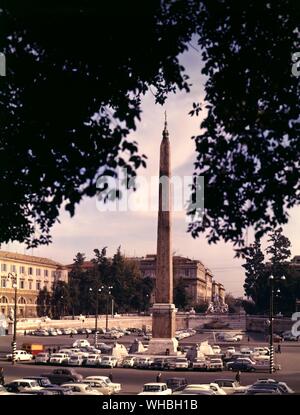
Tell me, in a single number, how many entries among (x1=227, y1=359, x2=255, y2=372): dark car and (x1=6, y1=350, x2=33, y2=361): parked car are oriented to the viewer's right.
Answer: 1

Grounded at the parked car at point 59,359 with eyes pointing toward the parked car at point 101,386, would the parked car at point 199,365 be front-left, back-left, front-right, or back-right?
front-left
